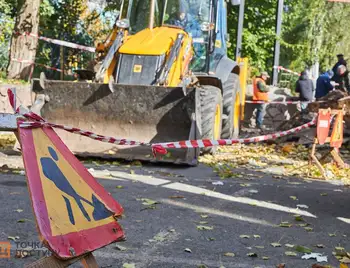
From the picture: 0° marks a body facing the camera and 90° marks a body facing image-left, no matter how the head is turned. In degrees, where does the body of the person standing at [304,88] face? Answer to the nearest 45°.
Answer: approximately 180°

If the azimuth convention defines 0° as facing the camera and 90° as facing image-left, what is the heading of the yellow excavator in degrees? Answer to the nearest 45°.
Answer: approximately 45°

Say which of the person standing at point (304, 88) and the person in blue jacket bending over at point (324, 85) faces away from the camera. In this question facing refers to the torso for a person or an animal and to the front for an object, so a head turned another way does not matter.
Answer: the person standing at point (304, 88)

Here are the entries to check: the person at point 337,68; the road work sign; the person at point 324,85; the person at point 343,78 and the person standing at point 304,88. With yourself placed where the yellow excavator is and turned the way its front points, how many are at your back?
4

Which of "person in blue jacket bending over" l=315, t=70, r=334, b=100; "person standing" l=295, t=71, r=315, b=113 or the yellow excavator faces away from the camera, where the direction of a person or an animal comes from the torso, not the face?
"person standing" l=295, t=71, r=315, b=113

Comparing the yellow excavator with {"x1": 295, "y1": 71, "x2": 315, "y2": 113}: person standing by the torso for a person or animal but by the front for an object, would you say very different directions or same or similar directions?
very different directions
